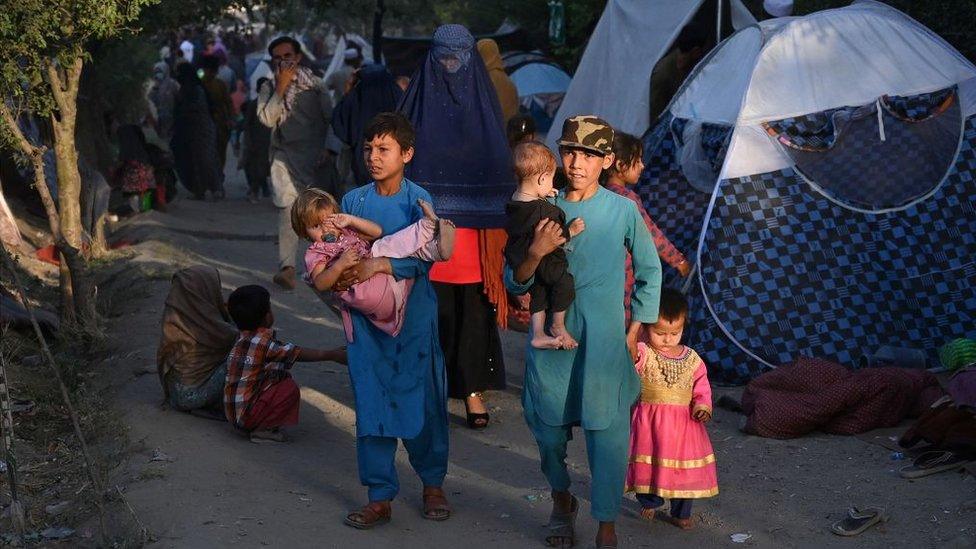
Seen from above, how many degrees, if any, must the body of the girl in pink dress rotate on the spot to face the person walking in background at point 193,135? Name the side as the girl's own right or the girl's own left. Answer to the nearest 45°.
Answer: approximately 135° to the girl's own right

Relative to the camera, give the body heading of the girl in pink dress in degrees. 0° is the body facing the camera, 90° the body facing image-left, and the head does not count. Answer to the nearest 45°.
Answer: approximately 0°

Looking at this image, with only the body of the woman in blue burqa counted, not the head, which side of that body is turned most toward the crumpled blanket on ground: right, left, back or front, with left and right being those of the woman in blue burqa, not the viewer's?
left

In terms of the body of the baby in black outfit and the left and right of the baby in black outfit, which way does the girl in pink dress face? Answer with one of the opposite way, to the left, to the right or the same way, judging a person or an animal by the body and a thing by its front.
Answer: to the right

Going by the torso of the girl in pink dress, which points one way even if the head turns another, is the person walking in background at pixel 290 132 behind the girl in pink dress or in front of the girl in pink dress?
behind

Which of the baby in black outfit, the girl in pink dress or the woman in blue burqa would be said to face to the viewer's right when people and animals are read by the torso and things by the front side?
the baby in black outfit

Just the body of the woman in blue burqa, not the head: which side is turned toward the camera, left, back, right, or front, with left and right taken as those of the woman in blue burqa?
front

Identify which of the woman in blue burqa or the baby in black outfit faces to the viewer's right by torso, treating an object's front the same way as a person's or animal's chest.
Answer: the baby in black outfit

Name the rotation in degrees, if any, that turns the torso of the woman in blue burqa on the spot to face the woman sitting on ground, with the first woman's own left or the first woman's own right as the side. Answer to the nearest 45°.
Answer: approximately 90° to the first woman's own right
